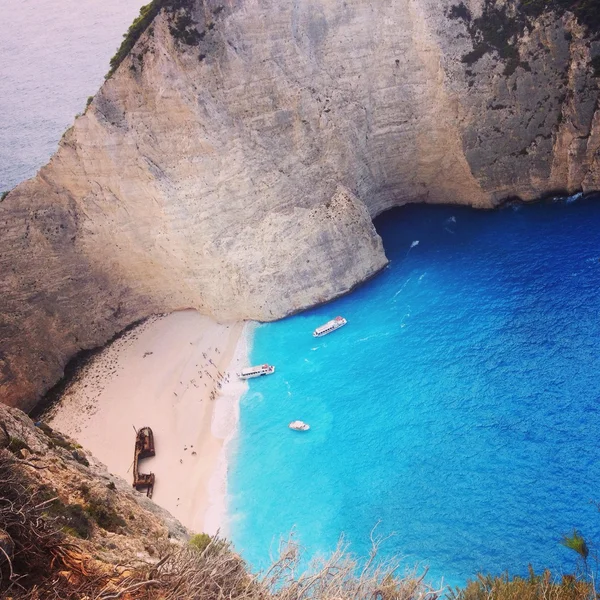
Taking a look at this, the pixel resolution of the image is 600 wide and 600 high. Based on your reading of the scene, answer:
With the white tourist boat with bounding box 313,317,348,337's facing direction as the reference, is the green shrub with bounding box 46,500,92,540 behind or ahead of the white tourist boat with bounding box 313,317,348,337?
ahead

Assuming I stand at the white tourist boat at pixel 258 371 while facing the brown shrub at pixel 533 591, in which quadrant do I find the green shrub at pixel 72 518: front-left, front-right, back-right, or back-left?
front-right

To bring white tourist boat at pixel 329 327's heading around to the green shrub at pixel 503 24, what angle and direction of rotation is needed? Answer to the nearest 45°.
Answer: approximately 180°

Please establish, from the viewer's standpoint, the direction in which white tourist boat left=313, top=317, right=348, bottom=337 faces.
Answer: facing the viewer and to the left of the viewer

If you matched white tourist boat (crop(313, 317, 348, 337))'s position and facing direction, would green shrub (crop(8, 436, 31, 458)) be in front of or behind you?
in front

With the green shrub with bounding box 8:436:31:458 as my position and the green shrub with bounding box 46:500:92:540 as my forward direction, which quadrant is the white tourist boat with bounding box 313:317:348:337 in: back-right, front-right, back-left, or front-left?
back-left

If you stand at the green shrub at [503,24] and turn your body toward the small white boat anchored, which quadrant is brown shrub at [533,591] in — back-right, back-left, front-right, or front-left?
front-left

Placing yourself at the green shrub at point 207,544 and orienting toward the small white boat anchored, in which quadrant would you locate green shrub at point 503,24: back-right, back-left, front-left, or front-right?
front-right

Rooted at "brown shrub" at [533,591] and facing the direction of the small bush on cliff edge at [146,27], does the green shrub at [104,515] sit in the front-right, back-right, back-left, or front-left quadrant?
front-left

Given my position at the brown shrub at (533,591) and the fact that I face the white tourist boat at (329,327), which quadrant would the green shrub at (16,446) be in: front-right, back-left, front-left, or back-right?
front-left

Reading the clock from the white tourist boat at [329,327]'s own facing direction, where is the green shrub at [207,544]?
The green shrub is roughly at 11 o'clock from the white tourist boat.
